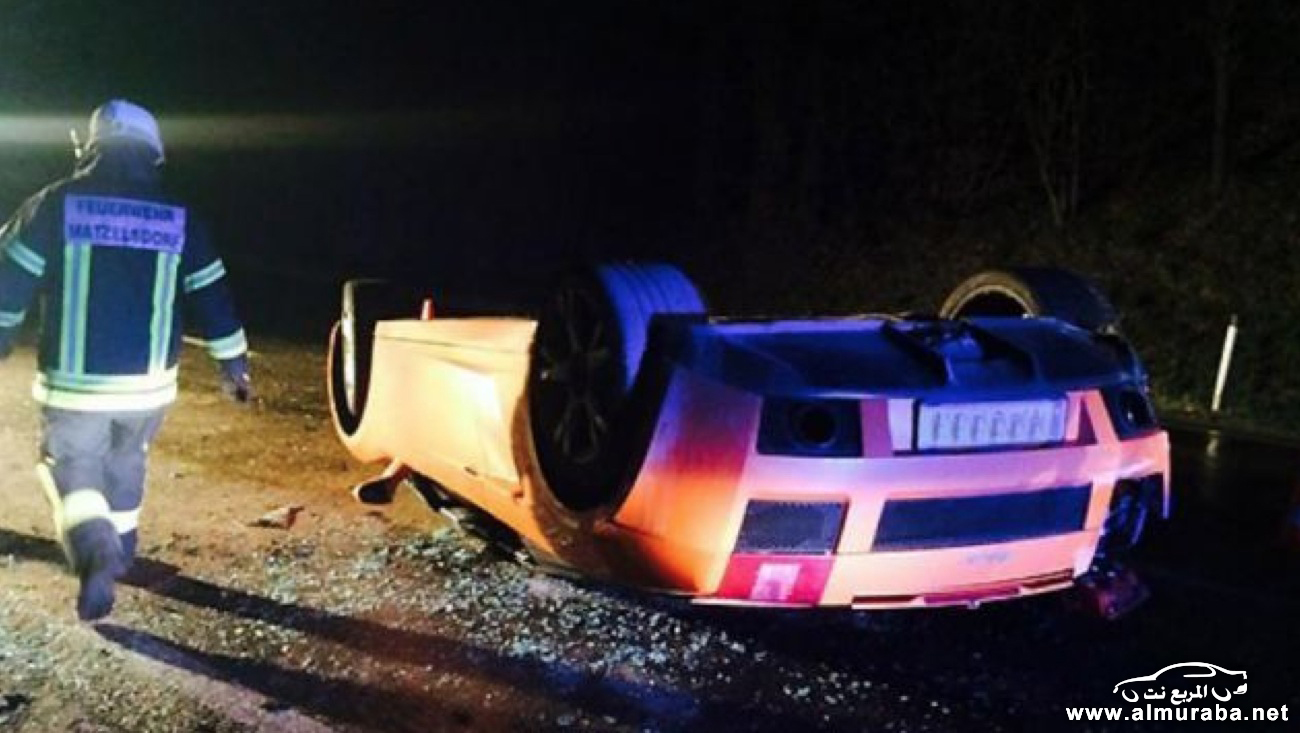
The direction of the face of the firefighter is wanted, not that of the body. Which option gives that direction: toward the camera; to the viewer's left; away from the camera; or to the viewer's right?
away from the camera

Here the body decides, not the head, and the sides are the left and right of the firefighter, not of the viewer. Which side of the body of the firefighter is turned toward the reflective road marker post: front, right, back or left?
right

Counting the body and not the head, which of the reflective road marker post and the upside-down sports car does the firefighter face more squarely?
the reflective road marker post

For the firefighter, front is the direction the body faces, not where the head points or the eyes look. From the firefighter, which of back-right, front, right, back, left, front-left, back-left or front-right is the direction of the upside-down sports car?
back-right

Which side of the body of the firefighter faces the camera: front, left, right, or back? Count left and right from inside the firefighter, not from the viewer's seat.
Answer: back

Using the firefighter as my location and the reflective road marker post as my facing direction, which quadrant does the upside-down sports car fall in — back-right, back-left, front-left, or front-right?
front-right
